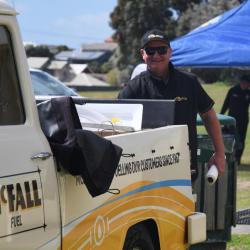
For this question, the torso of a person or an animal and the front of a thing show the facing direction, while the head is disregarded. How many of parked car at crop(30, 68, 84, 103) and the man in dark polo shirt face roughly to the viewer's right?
1

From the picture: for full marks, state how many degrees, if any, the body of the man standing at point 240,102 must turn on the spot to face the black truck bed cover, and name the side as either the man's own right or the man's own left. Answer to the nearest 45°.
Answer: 0° — they already face it

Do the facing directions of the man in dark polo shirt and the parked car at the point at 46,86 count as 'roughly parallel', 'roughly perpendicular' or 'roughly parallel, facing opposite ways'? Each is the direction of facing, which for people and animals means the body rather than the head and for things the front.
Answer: roughly perpendicular

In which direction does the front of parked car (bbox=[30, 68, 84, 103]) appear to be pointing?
to the viewer's right

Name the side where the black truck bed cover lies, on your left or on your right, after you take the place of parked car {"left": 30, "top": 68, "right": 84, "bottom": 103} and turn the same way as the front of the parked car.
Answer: on your right

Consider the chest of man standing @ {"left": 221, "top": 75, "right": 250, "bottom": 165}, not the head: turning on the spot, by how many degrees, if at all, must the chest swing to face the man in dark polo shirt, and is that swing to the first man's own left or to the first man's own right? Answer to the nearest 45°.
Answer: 0° — they already face them

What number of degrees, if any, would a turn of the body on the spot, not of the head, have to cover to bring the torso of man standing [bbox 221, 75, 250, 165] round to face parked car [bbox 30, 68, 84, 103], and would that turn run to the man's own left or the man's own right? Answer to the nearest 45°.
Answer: approximately 45° to the man's own right

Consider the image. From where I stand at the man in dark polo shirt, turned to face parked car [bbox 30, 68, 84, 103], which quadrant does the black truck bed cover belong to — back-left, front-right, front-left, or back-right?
back-left
